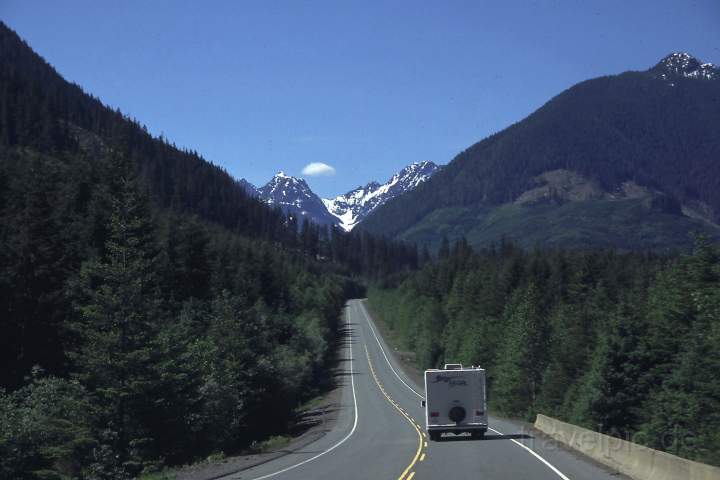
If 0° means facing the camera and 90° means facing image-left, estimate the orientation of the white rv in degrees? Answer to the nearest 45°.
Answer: approximately 180°

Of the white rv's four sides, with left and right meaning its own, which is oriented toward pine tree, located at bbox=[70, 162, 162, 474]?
left
